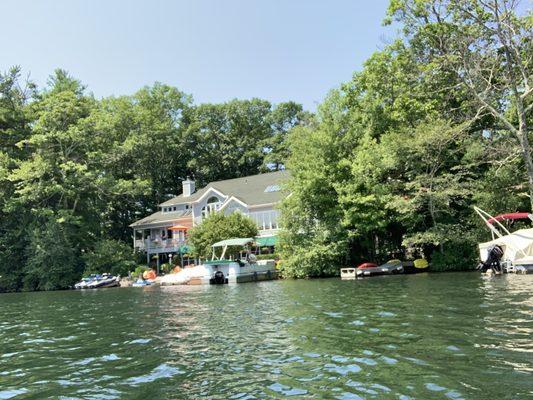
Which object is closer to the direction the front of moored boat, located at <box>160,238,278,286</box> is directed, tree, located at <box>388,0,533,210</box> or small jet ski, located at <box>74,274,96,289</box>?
the tree

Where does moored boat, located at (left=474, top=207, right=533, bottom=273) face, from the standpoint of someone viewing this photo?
facing away from the viewer and to the right of the viewer

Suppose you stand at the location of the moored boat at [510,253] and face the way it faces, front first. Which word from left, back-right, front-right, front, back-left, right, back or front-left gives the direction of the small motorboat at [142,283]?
back-left

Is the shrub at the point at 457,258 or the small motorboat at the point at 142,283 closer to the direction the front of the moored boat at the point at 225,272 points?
the shrub

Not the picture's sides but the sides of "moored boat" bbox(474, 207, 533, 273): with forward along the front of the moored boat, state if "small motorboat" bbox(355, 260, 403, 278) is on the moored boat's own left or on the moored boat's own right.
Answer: on the moored boat's own left

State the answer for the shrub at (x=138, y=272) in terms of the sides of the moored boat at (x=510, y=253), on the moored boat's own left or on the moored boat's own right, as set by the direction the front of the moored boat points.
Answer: on the moored boat's own left

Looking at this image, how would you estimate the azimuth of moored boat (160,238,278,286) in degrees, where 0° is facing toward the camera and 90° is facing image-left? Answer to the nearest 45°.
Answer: approximately 225°
